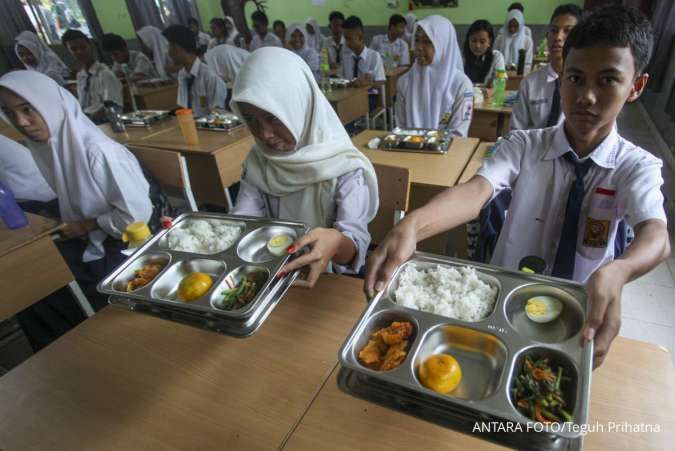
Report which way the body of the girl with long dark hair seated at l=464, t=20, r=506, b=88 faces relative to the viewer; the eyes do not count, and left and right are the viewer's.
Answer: facing the viewer and to the left of the viewer

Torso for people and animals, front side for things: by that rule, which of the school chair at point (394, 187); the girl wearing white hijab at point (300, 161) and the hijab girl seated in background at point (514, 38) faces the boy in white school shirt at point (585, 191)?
the hijab girl seated in background

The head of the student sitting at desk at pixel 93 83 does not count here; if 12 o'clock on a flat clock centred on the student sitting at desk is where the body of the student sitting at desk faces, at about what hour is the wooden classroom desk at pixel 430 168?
The wooden classroom desk is roughly at 10 o'clock from the student sitting at desk.

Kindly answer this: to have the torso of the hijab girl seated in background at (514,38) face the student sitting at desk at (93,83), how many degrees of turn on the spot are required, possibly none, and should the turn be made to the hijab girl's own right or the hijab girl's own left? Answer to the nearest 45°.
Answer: approximately 45° to the hijab girl's own right

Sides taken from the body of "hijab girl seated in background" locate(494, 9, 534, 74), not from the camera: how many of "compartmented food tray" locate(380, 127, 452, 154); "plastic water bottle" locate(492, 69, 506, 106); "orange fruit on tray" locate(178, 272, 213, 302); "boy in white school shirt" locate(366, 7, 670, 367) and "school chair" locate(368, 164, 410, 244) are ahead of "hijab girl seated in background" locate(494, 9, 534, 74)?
5

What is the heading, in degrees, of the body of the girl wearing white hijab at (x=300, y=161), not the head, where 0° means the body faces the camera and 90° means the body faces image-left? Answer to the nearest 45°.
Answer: approximately 45°

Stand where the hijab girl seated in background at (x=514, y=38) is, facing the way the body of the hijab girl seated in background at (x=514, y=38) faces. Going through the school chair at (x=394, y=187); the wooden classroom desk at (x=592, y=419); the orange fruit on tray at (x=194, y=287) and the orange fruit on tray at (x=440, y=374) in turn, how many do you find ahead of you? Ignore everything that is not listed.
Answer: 4
